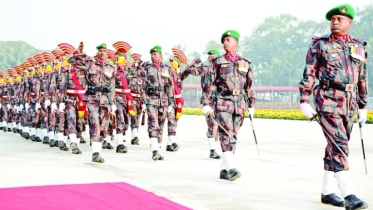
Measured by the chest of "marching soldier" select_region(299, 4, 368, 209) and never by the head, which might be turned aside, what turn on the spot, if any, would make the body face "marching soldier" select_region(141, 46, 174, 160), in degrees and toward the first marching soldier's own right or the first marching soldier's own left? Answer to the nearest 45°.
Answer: approximately 180°

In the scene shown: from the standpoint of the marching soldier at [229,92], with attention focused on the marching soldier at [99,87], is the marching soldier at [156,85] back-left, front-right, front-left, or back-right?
front-right

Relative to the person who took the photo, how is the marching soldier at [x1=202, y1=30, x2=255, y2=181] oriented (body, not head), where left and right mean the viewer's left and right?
facing the viewer and to the right of the viewer

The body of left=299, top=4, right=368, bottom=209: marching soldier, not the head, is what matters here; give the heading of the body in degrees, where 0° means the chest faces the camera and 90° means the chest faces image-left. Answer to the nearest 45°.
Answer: approximately 315°

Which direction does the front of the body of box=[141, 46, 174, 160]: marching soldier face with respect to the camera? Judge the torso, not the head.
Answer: toward the camera

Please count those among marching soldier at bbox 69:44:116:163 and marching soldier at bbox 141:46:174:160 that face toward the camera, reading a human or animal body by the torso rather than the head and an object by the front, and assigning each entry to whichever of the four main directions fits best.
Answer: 2

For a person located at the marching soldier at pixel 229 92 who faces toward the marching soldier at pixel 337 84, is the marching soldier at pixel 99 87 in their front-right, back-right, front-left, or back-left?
back-right

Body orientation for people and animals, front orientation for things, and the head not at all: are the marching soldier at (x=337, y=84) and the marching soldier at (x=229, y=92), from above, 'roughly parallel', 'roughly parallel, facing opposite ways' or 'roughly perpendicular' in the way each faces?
roughly parallel

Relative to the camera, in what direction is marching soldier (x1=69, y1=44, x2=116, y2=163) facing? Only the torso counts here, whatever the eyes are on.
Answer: toward the camera

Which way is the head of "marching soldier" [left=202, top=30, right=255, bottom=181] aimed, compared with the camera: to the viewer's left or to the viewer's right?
to the viewer's left

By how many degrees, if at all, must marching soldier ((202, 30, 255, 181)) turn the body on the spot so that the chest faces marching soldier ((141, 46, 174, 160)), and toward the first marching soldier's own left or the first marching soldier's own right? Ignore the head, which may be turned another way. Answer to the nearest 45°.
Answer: approximately 180°

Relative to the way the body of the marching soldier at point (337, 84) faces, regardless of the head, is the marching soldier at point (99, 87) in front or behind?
behind

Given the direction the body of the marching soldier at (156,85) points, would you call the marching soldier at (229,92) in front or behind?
in front
